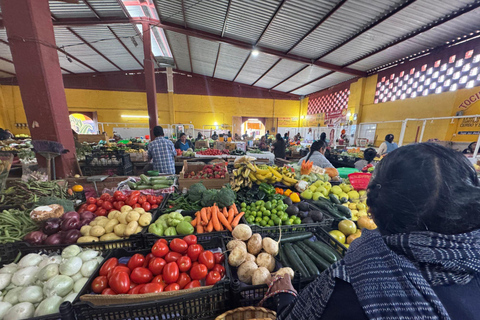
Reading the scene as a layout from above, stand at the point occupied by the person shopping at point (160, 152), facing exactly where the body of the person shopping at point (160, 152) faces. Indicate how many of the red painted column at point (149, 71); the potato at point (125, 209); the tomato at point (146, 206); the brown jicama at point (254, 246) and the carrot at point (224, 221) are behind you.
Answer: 4

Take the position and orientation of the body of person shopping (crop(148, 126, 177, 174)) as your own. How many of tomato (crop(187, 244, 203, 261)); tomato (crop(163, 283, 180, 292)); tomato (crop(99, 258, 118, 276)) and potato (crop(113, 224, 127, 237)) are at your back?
4

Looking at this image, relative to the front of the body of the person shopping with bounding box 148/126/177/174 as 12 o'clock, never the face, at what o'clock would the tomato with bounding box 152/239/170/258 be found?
The tomato is roughly at 6 o'clock from the person shopping.

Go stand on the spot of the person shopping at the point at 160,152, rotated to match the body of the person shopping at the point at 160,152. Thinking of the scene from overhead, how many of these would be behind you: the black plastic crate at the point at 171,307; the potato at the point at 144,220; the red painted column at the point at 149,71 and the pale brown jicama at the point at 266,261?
3

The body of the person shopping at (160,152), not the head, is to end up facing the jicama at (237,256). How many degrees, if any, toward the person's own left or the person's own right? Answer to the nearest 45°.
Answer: approximately 180°

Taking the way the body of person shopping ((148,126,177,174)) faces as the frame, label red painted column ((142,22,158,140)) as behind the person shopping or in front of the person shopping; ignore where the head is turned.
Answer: in front

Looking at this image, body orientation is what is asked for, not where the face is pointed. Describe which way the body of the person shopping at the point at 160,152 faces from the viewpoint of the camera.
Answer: away from the camera

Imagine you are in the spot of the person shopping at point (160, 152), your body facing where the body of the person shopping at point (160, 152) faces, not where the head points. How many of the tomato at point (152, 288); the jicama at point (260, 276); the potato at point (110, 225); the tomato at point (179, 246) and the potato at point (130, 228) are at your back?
5

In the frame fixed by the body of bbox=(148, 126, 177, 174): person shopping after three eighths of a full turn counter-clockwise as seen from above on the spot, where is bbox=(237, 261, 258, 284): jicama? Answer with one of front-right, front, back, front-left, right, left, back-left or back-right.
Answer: front-left

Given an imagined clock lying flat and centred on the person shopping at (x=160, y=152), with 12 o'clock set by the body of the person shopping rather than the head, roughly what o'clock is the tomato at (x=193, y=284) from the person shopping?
The tomato is roughly at 6 o'clock from the person shopping.

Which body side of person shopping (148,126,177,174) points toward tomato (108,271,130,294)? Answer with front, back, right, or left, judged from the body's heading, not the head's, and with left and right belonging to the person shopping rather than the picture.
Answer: back
